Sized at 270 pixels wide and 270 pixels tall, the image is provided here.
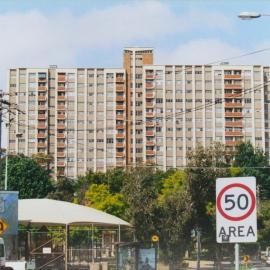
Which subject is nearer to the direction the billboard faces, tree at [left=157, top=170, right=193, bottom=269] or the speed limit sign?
the speed limit sign

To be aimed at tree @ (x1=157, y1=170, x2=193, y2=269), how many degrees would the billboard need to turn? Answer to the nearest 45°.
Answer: approximately 135° to its left

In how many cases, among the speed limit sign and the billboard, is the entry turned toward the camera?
2

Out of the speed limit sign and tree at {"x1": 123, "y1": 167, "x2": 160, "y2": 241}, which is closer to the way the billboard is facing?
the speed limit sign

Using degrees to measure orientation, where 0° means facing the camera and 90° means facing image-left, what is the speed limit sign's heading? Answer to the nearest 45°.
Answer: approximately 0°

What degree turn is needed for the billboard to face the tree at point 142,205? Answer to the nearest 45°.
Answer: approximately 135° to its left
